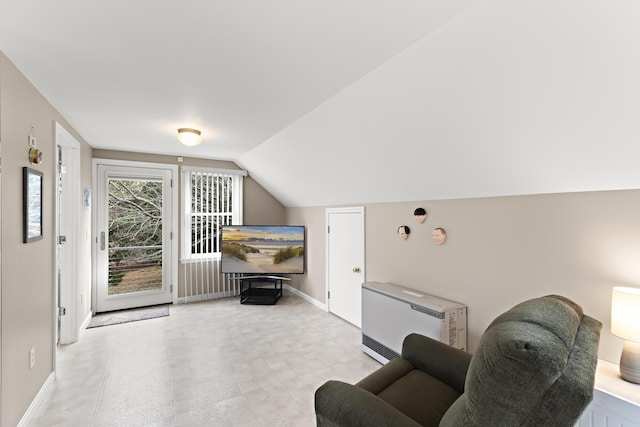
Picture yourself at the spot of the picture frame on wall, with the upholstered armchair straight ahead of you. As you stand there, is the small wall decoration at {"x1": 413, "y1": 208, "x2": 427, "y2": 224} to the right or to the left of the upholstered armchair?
left

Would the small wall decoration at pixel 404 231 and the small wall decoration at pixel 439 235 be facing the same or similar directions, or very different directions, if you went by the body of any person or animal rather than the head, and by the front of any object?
same or similar directions

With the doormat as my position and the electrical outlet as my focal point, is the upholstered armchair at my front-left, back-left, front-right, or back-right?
front-left

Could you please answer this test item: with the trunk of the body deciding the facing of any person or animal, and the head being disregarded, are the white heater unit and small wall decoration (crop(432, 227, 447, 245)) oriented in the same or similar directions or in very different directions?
same or similar directions

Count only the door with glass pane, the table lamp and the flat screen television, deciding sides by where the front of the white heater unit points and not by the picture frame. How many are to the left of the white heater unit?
1

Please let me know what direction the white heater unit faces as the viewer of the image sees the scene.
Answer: facing the viewer and to the left of the viewer

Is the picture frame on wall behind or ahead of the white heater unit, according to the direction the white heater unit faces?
ahead

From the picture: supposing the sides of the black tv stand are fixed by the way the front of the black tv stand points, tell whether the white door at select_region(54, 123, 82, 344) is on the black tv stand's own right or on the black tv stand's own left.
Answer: on the black tv stand's own right

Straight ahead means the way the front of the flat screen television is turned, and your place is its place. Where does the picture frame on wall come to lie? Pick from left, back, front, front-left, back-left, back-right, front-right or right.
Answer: front-right

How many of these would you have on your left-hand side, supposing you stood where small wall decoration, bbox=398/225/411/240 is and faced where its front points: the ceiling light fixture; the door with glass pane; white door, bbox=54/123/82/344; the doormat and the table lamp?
1

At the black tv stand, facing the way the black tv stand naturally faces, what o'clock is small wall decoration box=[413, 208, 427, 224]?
The small wall decoration is roughly at 11 o'clock from the black tv stand.

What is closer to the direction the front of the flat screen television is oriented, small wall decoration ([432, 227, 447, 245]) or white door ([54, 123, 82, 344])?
the small wall decoration

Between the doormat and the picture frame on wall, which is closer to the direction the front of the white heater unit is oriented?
the picture frame on wall

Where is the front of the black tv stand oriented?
toward the camera

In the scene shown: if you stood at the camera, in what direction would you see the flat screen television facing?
facing the viewer

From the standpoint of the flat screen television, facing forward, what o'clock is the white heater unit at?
The white heater unit is roughly at 11 o'clock from the flat screen television.

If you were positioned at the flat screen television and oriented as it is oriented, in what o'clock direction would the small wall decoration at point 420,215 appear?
The small wall decoration is roughly at 11 o'clock from the flat screen television.

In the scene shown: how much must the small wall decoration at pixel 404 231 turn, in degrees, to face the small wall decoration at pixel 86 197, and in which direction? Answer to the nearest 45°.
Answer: approximately 45° to its right

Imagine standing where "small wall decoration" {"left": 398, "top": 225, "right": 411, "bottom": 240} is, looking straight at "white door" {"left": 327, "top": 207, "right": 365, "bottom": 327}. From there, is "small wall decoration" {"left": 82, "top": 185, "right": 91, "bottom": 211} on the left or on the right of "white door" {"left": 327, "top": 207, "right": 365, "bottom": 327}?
left
